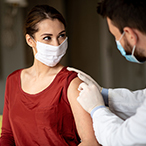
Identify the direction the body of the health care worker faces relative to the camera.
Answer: to the viewer's left
